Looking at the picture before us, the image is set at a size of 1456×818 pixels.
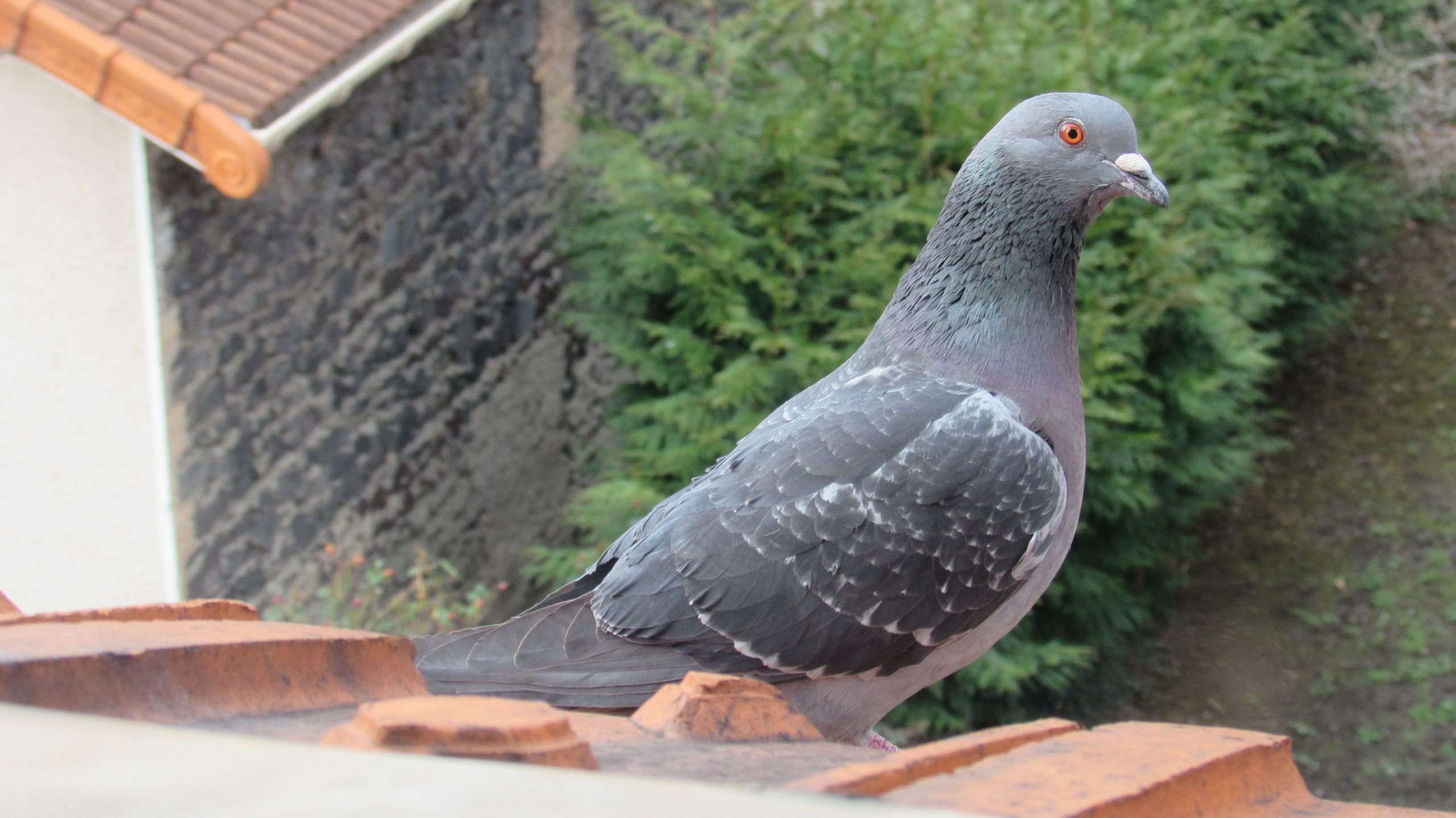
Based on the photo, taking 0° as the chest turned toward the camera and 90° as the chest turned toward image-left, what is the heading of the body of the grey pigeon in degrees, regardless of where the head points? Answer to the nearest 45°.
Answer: approximately 270°
